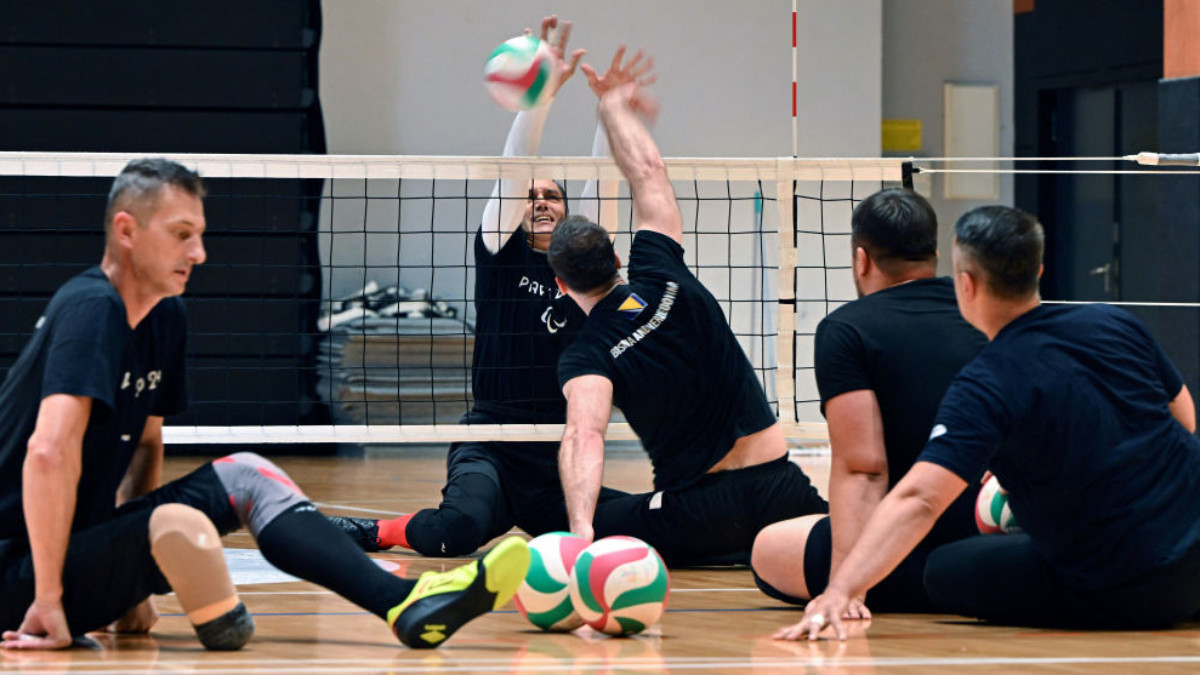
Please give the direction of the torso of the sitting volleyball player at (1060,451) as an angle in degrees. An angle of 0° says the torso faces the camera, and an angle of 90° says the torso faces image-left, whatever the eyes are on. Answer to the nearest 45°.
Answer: approximately 135°

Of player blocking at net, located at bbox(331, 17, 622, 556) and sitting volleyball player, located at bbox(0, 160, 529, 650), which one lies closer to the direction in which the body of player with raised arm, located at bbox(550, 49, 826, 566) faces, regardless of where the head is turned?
the player blocking at net

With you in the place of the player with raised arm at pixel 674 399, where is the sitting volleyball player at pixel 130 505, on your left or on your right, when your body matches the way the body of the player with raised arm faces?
on your left

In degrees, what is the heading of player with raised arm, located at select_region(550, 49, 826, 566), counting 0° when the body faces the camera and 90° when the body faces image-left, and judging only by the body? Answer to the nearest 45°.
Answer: approximately 135°

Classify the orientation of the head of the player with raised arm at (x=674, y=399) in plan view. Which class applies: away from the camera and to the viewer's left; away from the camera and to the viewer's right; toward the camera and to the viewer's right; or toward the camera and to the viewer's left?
away from the camera and to the viewer's left

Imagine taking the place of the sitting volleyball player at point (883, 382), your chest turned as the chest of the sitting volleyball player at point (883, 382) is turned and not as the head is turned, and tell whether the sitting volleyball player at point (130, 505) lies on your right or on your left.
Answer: on your left

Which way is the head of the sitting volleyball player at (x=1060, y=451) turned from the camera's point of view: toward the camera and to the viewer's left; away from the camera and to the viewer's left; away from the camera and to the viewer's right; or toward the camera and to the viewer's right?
away from the camera and to the viewer's left

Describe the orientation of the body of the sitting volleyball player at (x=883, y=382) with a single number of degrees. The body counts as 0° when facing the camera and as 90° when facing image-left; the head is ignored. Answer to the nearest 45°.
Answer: approximately 135°
